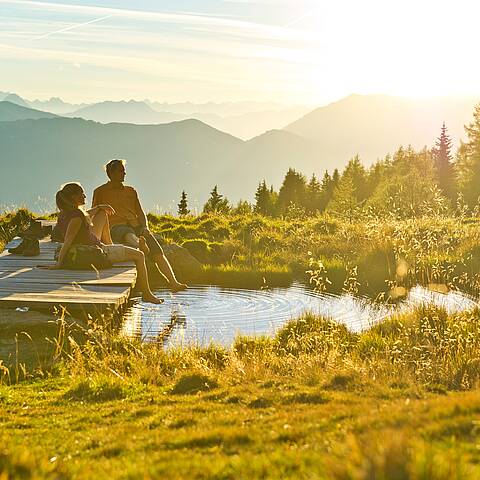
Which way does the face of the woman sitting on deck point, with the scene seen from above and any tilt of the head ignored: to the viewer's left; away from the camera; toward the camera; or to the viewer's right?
to the viewer's right

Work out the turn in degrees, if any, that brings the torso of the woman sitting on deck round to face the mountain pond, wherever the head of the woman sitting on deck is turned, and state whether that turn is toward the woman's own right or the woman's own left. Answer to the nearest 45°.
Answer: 0° — they already face it

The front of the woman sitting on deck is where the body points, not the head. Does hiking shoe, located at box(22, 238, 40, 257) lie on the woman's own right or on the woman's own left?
on the woman's own left

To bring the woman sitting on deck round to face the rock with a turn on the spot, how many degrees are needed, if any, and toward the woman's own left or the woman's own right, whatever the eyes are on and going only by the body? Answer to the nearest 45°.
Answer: approximately 45° to the woman's own left

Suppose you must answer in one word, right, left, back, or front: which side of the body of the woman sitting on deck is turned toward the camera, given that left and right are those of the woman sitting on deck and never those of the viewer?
right
